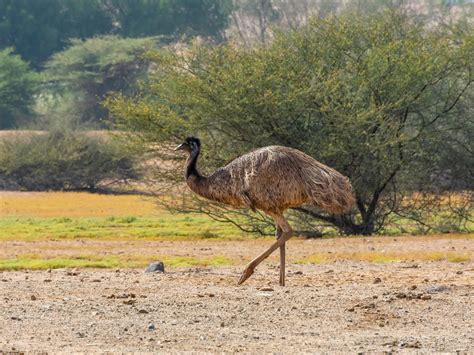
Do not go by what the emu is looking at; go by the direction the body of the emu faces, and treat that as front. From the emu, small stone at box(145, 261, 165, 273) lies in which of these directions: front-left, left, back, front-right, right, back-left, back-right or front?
front-right

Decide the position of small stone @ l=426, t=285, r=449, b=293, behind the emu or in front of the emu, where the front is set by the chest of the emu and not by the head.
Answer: behind

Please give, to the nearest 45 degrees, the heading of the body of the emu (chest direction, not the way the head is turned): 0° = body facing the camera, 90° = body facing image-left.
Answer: approximately 90°

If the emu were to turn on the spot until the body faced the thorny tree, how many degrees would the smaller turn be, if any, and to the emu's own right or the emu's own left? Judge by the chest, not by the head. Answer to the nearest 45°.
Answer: approximately 90° to the emu's own right

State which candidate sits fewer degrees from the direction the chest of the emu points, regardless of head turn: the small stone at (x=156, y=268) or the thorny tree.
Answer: the small stone
